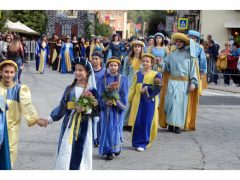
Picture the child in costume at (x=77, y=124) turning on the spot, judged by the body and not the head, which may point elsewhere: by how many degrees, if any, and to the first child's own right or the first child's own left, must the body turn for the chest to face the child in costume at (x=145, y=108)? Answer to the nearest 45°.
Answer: approximately 135° to the first child's own left

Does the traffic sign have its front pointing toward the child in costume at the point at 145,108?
yes

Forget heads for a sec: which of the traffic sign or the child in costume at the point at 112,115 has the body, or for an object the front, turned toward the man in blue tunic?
the traffic sign

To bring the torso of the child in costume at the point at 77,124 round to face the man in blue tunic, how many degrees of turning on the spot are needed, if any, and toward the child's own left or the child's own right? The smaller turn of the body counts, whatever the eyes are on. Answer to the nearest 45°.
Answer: approximately 135° to the child's own left

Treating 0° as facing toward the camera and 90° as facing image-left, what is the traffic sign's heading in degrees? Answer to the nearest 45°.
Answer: approximately 0°

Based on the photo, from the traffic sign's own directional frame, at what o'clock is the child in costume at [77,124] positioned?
The child in costume is roughly at 12 o'clock from the traffic sign.
